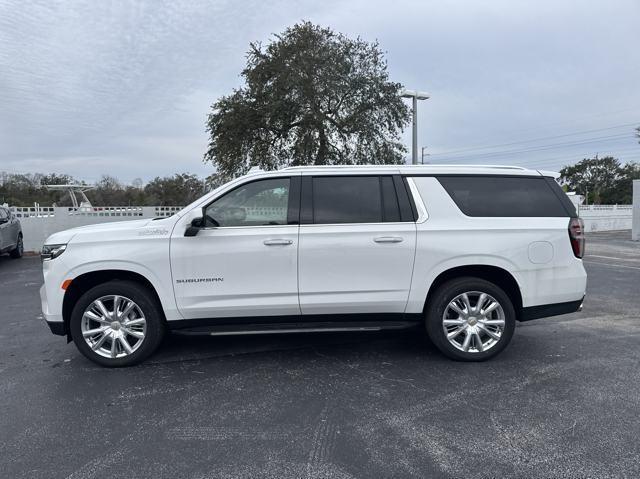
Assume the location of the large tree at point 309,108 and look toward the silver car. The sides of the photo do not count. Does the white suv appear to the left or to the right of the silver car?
left

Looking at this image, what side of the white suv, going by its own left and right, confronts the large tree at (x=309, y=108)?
right

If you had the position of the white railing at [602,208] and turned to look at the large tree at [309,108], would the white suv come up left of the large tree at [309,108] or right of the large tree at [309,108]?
left

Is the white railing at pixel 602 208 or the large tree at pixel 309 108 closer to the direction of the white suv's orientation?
the large tree

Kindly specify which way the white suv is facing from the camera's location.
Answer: facing to the left of the viewer

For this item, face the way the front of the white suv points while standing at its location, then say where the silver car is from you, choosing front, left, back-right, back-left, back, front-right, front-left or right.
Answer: front-right

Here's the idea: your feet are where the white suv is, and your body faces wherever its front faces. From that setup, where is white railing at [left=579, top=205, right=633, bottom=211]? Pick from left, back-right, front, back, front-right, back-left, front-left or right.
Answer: back-right

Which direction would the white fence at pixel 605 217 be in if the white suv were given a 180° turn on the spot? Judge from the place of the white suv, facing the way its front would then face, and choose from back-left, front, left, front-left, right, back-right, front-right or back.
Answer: front-left

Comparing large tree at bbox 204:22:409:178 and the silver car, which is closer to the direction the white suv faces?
the silver car
